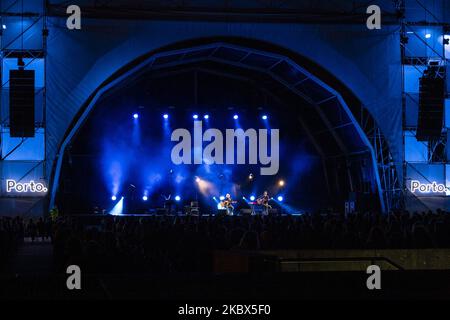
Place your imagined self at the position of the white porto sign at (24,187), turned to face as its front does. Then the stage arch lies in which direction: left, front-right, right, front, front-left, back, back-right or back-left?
left

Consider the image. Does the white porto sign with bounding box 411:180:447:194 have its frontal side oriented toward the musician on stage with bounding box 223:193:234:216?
no

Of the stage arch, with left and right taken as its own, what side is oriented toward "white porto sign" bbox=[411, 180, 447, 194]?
left

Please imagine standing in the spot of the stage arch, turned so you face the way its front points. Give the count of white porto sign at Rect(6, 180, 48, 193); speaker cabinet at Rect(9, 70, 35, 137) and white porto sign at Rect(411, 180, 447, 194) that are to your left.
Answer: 1

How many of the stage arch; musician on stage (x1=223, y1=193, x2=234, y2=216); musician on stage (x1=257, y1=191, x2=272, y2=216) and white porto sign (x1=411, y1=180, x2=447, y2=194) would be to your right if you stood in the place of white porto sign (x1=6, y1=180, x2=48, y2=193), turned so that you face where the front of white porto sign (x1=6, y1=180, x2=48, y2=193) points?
0

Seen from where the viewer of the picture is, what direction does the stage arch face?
facing the viewer

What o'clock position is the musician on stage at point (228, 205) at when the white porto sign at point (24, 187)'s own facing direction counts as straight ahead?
The musician on stage is roughly at 8 o'clock from the white porto sign.

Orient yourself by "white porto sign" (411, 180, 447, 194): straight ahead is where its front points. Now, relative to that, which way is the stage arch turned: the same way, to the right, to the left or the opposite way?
the same way

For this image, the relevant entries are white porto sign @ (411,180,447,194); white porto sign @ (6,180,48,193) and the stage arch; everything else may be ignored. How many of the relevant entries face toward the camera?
3

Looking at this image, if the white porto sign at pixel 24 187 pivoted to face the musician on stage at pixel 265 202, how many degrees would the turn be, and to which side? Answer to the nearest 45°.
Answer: approximately 135° to its left

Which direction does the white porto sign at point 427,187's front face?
toward the camera

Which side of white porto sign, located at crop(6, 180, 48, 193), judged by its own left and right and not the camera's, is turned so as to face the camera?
front

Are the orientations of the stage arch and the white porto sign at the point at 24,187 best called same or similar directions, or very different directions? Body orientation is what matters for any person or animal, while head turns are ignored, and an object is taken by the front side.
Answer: same or similar directions
